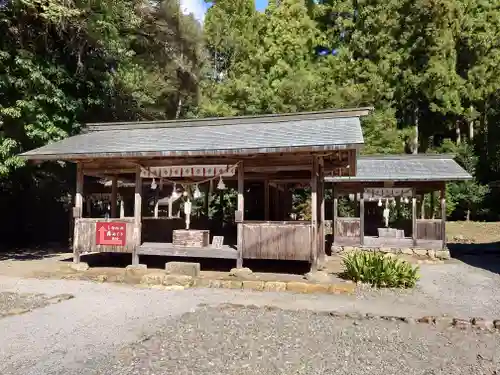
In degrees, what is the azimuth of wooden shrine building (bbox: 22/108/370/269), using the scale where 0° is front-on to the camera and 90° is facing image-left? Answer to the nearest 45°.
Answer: approximately 0°

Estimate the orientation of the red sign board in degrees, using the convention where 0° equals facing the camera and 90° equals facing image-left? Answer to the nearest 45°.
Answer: approximately 0°

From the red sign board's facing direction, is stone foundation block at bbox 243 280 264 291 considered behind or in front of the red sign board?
in front

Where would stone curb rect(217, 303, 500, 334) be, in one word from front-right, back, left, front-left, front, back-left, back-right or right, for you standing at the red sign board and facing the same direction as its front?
front-left

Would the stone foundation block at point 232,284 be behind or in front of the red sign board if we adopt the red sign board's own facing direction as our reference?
in front

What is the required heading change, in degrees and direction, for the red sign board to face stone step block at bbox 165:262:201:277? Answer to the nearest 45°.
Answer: approximately 45° to its left

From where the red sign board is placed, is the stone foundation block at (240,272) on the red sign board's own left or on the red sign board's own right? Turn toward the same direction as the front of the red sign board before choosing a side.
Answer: on the red sign board's own left
